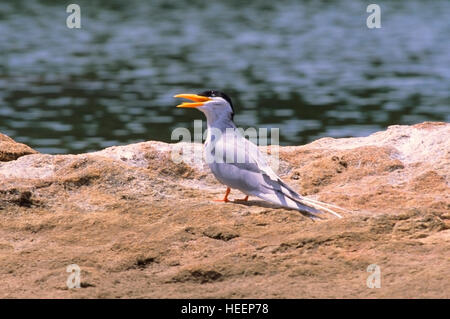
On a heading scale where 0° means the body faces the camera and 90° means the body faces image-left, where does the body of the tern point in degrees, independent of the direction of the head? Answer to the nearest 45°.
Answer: approximately 90°
